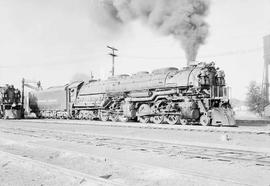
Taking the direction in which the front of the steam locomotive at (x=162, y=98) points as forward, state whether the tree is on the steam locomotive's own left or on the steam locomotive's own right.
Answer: on the steam locomotive's own left

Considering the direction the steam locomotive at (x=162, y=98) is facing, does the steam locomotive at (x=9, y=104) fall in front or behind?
behind

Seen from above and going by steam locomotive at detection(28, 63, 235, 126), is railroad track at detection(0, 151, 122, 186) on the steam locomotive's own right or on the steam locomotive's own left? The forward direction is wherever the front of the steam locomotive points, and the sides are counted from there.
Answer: on the steam locomotive's own right

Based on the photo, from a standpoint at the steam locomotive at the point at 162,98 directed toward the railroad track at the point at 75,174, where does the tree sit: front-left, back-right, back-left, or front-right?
back-left

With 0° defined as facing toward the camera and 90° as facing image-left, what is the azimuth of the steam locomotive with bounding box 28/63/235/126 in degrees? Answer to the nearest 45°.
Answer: approximately 315°
